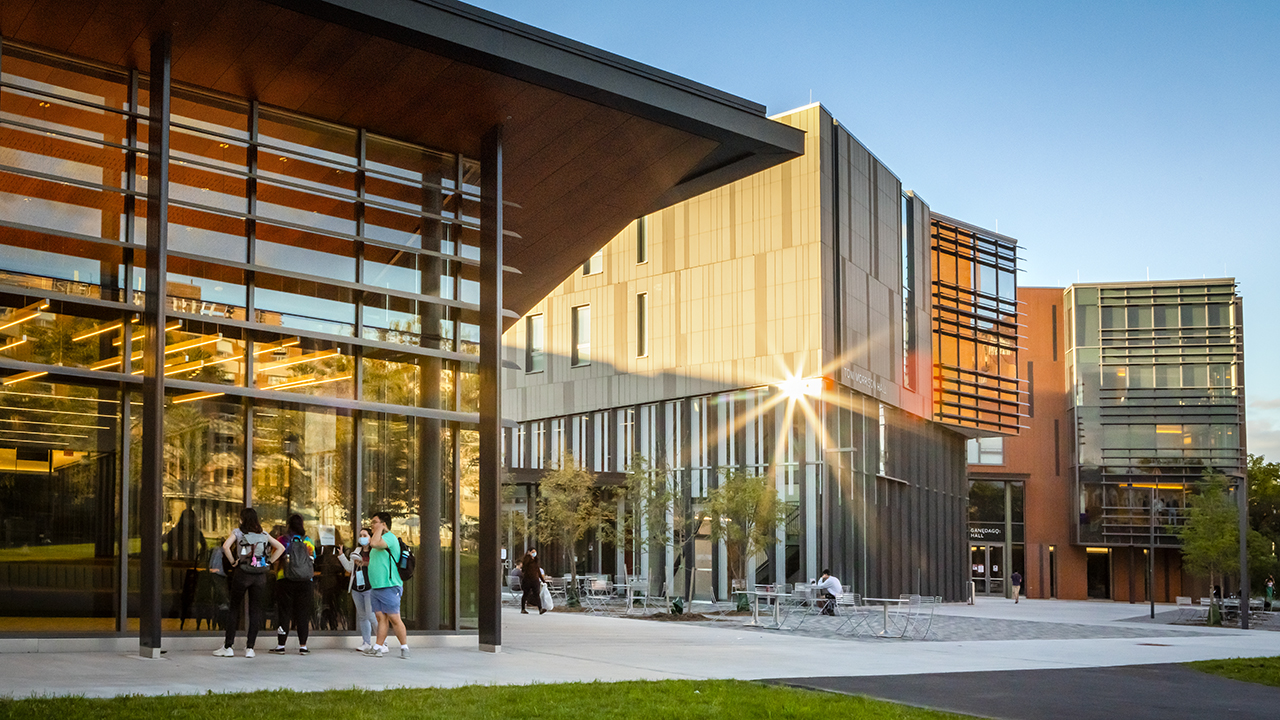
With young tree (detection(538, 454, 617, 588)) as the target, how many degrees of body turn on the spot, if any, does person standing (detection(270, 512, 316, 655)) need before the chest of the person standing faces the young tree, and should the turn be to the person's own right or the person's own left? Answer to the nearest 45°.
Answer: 0° — they already face it

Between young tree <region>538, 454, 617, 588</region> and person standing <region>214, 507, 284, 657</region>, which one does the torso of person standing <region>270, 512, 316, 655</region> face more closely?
the young tree

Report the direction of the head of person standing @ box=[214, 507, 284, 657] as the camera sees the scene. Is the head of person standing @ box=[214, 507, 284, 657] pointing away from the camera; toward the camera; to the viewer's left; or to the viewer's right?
away from the camera

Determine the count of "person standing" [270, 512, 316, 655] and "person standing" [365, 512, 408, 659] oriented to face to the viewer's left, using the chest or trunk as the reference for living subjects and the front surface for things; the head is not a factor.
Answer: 1

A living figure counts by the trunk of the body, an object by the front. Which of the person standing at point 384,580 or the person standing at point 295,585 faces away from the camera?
the person standing at point 295,585

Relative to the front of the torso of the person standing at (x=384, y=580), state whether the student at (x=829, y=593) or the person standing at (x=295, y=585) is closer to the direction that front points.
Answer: the person standing

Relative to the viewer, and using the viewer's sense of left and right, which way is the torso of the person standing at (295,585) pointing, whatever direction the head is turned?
facing away from the viewer

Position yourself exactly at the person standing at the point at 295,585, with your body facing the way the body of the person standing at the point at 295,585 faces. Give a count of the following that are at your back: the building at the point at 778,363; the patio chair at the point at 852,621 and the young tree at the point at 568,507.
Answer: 0

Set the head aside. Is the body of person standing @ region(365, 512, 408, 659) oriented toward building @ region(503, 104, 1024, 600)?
no

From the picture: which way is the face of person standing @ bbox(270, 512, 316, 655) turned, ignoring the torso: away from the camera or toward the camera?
away from the camera

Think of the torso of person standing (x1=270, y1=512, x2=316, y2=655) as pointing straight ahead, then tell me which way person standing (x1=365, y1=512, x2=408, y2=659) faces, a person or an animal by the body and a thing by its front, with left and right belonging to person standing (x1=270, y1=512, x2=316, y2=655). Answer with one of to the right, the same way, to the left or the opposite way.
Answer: to the left

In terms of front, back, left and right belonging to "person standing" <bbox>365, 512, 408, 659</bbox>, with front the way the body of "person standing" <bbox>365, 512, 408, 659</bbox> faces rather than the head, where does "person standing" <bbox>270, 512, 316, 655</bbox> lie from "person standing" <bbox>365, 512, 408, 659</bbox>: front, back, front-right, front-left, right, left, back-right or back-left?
front

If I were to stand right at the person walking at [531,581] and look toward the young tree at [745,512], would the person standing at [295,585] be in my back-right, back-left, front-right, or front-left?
back-right

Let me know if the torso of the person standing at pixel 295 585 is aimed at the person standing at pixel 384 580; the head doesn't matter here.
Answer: no

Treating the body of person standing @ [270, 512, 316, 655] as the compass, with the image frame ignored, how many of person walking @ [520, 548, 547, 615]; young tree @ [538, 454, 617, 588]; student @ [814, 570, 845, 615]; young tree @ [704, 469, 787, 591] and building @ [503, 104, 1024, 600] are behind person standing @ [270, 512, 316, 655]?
0

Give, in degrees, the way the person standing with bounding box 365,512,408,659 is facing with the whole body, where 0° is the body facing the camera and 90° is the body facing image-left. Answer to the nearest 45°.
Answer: approximately 90°
